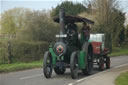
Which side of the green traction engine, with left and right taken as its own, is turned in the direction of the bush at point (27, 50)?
right

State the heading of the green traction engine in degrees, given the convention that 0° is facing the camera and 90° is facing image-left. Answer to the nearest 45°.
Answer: approximately 45°

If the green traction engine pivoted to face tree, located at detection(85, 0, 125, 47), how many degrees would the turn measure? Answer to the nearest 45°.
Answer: approximately 135° to its right

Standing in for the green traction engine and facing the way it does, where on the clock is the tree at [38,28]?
The tree is roughly at 4 o'clock from the green traction engine.

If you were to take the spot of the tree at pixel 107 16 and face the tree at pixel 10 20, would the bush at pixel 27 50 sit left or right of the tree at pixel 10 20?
left

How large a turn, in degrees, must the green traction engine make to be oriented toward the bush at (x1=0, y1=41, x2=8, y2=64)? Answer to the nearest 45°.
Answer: approximately 90° to its right
